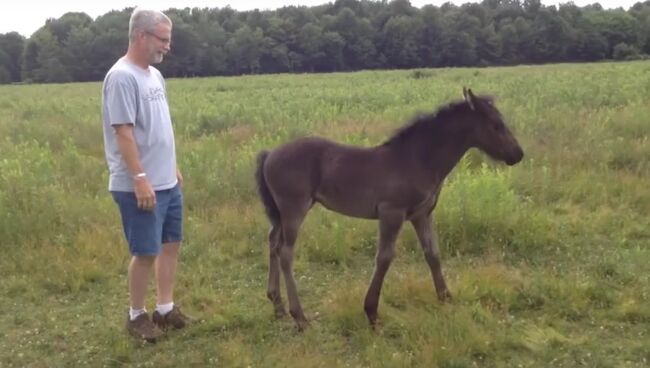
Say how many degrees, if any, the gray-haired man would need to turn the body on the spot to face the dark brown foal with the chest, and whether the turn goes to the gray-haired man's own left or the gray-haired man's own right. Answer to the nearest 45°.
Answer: approximately 45° to the gray-haired man's own left

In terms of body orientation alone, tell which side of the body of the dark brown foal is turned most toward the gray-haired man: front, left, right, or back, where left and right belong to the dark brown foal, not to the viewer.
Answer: back

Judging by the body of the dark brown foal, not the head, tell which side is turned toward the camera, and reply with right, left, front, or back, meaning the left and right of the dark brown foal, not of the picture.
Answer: right

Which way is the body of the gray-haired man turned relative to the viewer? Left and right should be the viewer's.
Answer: facing the viewer and to the right of the viewer

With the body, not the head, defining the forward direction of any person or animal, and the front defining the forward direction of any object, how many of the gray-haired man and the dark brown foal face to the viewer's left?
0
